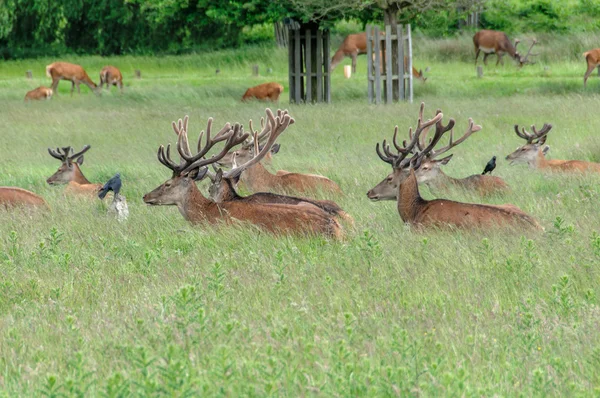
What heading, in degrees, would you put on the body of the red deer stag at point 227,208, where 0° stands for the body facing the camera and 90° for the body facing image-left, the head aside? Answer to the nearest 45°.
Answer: approximately 90°

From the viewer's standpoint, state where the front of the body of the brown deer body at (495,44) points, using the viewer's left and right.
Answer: facing to the right of the viewer

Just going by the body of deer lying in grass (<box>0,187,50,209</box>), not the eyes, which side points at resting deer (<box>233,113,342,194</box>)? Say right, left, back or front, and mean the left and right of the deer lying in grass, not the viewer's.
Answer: back

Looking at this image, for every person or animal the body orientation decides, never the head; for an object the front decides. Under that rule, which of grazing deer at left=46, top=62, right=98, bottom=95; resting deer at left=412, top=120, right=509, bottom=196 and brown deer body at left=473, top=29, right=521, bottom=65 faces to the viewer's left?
the resting deer

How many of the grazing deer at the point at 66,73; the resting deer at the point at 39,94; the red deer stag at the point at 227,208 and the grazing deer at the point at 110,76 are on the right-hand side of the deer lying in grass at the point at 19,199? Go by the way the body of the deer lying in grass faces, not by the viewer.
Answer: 3

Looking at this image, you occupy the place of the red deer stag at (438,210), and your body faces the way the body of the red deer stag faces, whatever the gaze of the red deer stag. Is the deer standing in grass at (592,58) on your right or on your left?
on your right

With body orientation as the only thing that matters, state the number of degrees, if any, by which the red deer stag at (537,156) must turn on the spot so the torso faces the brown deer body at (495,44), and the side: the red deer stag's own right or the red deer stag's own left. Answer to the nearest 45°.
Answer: approximately 90° to the red deer stag's own right

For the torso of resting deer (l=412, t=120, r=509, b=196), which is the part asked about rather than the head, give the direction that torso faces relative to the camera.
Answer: to the viewer's left

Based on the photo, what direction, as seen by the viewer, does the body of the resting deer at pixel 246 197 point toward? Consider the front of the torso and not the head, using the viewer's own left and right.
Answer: facing to the left of the viewer

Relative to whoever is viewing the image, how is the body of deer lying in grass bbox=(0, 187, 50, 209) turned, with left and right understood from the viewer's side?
facing to the left of the viewer

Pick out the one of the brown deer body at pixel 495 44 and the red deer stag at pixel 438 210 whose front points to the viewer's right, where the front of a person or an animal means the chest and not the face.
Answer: the brown deer body

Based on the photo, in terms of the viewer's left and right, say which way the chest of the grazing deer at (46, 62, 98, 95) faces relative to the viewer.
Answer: facing to the right of the viewer

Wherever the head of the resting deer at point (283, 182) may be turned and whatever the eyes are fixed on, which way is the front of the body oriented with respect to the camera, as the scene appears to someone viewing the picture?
to the viewer's left

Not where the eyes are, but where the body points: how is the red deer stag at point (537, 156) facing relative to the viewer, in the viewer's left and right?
facing to the left of the viewer
